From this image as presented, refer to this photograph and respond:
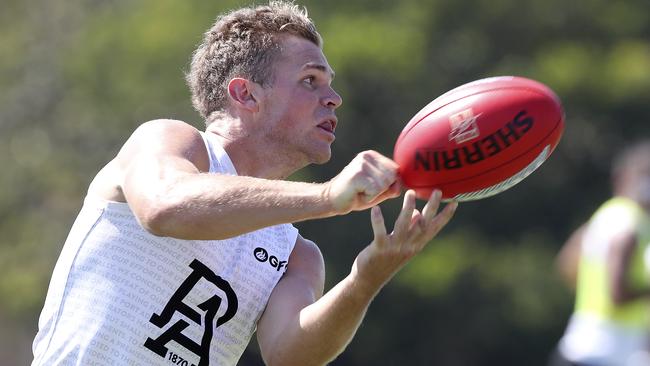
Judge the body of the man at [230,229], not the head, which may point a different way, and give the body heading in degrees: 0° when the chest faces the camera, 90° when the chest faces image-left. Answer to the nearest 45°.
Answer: approximately 315°

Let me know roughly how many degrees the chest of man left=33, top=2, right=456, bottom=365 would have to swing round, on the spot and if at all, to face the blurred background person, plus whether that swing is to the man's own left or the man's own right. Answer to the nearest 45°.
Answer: approximately 90° to the man's own left
